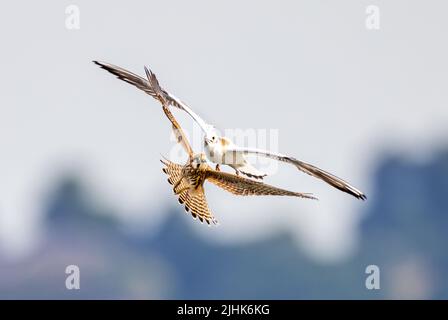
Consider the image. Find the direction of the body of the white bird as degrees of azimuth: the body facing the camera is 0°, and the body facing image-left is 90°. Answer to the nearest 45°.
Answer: approximately 45°
